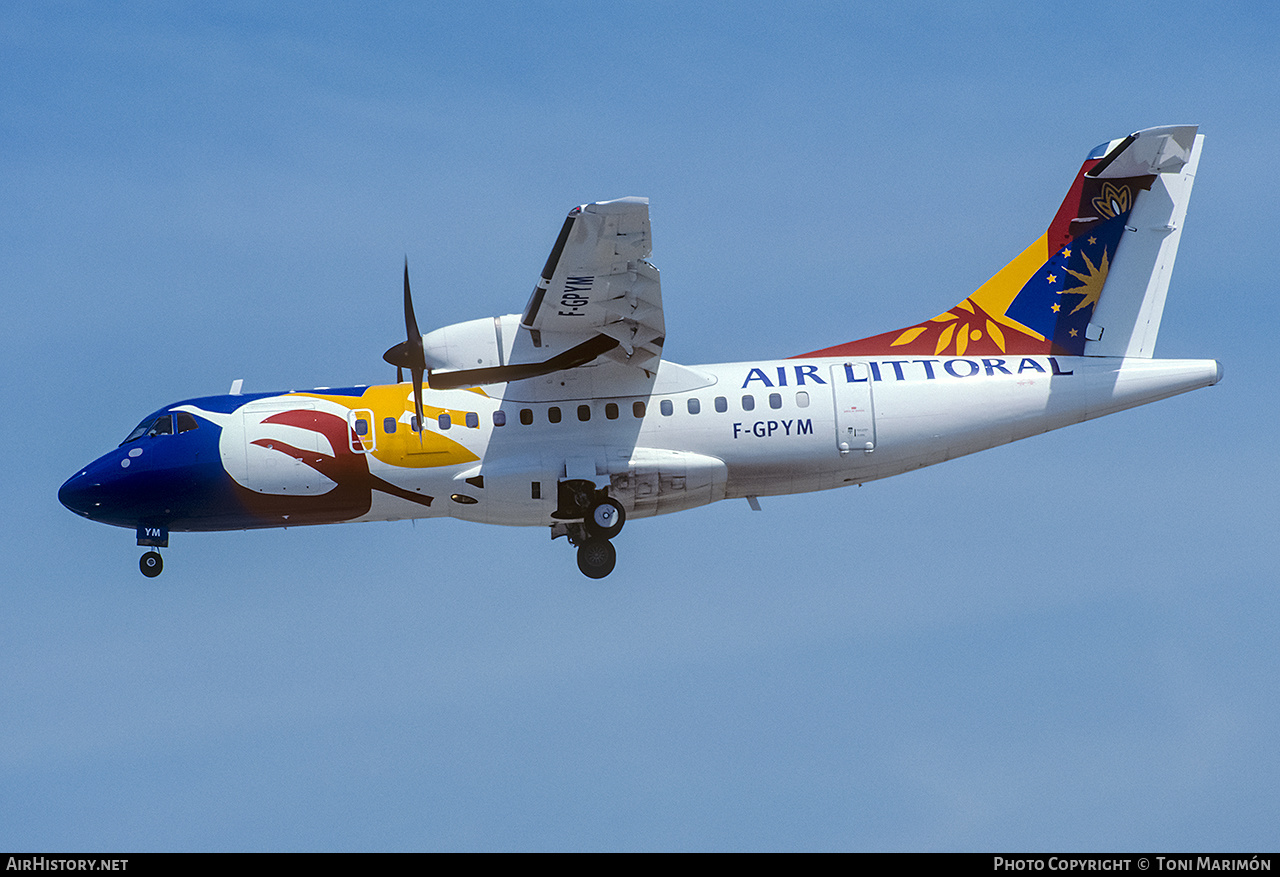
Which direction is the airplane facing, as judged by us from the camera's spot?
facing to the left of the viewer
